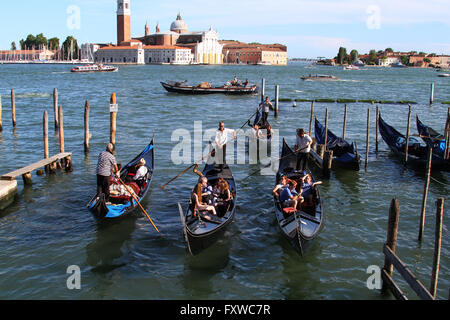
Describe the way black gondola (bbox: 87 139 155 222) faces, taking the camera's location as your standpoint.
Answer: facing away from the viewer and to the right of the viewer

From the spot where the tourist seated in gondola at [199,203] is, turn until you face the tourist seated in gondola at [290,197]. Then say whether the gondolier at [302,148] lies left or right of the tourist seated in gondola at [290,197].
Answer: left

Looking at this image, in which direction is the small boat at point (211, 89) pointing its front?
to the viewer's left

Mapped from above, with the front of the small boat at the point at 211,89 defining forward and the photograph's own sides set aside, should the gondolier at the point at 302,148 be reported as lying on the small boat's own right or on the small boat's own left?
on the small boat's own left

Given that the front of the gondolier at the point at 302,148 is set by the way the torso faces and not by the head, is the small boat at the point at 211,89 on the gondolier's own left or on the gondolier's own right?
on the gondolier's own right

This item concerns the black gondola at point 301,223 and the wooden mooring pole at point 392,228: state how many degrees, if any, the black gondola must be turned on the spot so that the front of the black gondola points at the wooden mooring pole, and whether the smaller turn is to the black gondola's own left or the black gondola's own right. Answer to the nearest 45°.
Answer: approximately 45° to the black gondola's own left

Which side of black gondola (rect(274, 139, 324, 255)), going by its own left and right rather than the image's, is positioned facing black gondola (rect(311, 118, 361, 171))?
back

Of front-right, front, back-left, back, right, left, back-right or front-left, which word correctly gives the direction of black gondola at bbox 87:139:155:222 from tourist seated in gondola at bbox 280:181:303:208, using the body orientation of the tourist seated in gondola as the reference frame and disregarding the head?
back-right

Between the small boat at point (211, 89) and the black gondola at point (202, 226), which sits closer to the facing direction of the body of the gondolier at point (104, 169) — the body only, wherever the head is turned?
the small boat

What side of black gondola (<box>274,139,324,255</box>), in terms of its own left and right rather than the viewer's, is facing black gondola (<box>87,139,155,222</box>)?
right

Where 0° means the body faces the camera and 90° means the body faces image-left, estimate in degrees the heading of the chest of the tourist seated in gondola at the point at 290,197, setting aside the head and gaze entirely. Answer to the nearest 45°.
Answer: approximately 315°

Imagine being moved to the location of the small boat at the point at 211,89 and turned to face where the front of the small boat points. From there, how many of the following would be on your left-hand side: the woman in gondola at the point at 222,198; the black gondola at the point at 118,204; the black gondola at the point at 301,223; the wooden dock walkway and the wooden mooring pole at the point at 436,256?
5
